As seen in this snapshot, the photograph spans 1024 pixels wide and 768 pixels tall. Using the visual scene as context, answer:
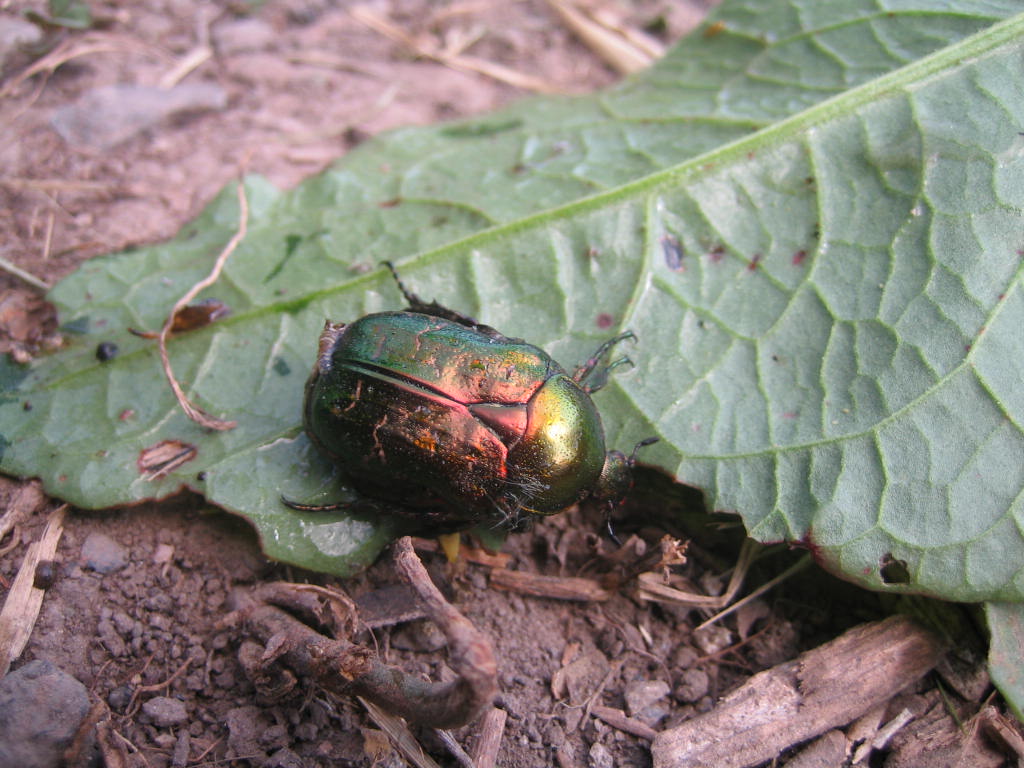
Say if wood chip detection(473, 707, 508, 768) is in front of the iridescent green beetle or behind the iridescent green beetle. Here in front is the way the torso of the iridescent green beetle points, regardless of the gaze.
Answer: in front

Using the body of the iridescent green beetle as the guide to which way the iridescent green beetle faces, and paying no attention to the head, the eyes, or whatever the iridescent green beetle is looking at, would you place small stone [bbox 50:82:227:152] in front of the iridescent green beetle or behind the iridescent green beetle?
behind

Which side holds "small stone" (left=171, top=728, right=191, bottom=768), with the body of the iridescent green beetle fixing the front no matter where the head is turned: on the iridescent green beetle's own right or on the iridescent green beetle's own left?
on the iridescent green beetle's own right

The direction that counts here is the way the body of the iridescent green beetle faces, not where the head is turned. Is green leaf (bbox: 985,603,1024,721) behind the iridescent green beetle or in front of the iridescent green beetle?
in front

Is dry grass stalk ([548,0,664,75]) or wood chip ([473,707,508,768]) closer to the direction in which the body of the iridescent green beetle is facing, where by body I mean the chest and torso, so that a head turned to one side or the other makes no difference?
the wood chip

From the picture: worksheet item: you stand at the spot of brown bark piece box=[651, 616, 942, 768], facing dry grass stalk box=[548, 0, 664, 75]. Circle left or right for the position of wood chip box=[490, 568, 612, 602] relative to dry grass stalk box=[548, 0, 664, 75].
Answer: left

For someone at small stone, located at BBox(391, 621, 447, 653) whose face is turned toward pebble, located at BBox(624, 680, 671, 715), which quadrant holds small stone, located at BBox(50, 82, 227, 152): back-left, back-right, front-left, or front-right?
back-left

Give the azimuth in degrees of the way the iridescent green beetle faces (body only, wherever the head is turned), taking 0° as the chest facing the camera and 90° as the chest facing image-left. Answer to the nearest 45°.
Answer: approximately 315°

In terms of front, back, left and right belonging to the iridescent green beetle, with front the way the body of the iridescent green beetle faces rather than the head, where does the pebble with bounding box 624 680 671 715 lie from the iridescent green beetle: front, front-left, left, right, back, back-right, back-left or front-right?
front
